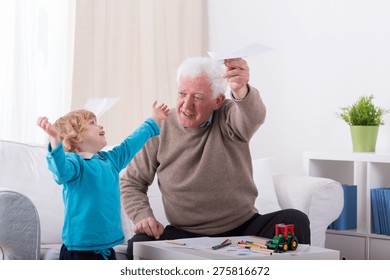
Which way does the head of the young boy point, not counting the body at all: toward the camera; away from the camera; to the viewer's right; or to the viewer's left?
to the viewer's right

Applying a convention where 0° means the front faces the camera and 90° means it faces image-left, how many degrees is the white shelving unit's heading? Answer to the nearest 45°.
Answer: approximately 0°

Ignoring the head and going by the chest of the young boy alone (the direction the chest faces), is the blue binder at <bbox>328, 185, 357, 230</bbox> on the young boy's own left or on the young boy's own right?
on the young boy's own left

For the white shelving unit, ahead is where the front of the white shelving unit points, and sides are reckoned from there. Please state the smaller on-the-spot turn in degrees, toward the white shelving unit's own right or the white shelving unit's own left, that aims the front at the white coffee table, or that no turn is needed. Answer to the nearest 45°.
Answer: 0° — it already faces it

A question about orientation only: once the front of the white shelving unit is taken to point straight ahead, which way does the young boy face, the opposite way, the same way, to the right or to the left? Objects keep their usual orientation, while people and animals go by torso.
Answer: to the left

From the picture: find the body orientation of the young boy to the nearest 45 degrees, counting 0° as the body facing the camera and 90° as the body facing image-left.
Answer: approximately 315°
